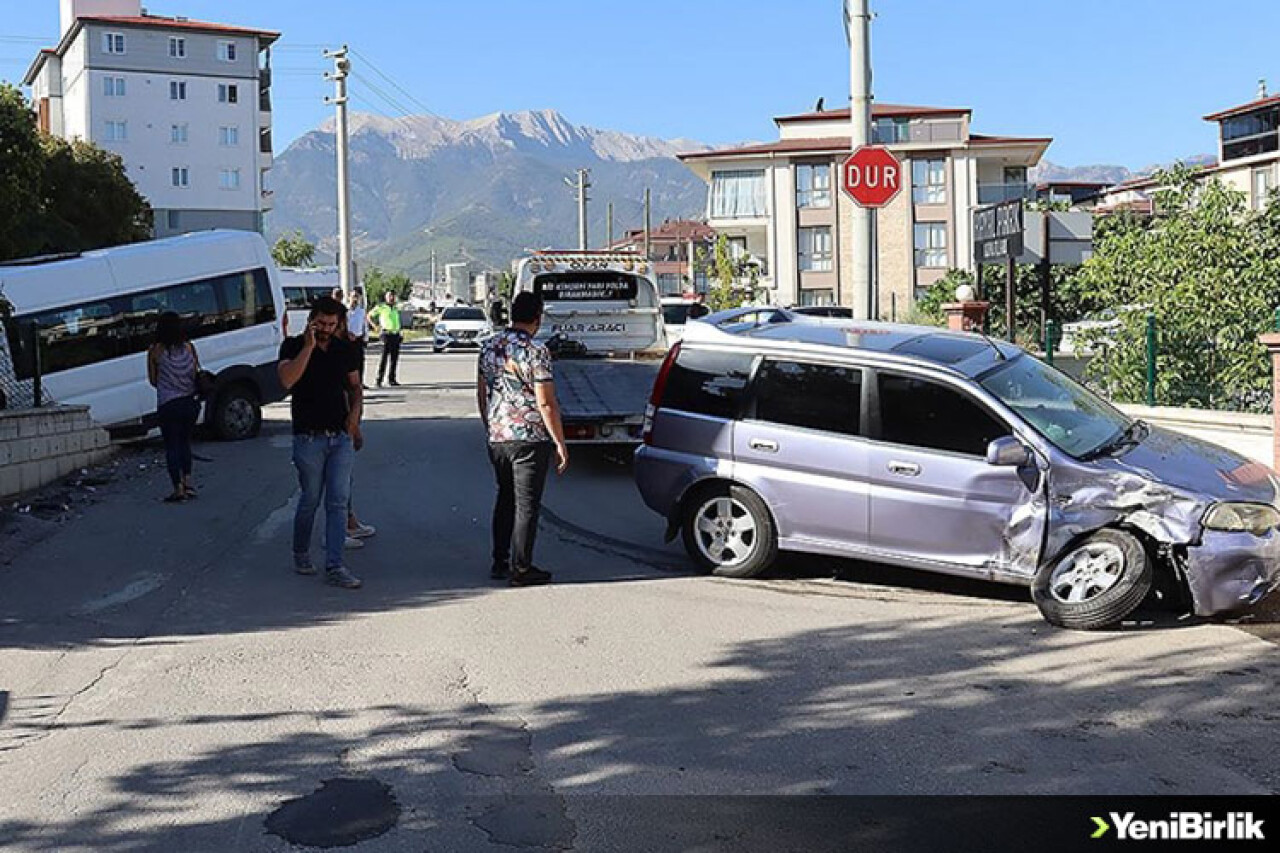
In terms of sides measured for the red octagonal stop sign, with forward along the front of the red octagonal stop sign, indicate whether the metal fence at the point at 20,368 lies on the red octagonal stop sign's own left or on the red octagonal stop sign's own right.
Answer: on the red octagonal stop sign's own right

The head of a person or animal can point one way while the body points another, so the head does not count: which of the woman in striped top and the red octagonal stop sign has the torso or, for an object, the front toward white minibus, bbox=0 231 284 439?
the woman in striped top

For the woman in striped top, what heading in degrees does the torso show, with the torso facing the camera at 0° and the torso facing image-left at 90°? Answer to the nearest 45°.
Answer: approximately 180°

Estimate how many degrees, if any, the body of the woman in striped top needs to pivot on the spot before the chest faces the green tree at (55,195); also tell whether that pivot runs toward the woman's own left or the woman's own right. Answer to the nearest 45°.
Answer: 0° — they already face it

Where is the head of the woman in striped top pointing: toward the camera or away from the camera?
away from the camera

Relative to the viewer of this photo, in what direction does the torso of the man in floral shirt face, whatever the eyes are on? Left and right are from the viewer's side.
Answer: facing away from the viewer and to the right of the viewer

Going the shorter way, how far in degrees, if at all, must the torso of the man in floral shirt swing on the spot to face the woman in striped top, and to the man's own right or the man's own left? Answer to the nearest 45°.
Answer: approximately 90° to the man's own left
